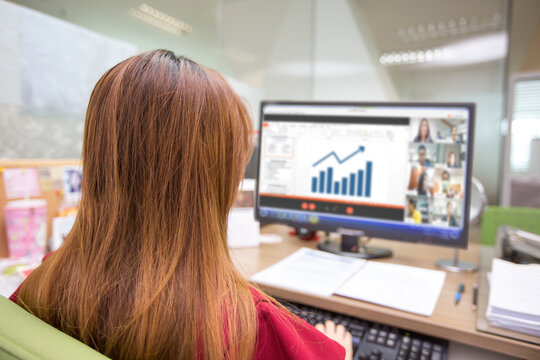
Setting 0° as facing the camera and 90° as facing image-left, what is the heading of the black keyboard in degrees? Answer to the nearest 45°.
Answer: approximately 45°

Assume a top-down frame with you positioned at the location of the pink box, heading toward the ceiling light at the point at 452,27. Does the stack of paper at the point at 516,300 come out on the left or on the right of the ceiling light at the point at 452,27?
right

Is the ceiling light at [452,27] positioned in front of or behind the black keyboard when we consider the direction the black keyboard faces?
behind
